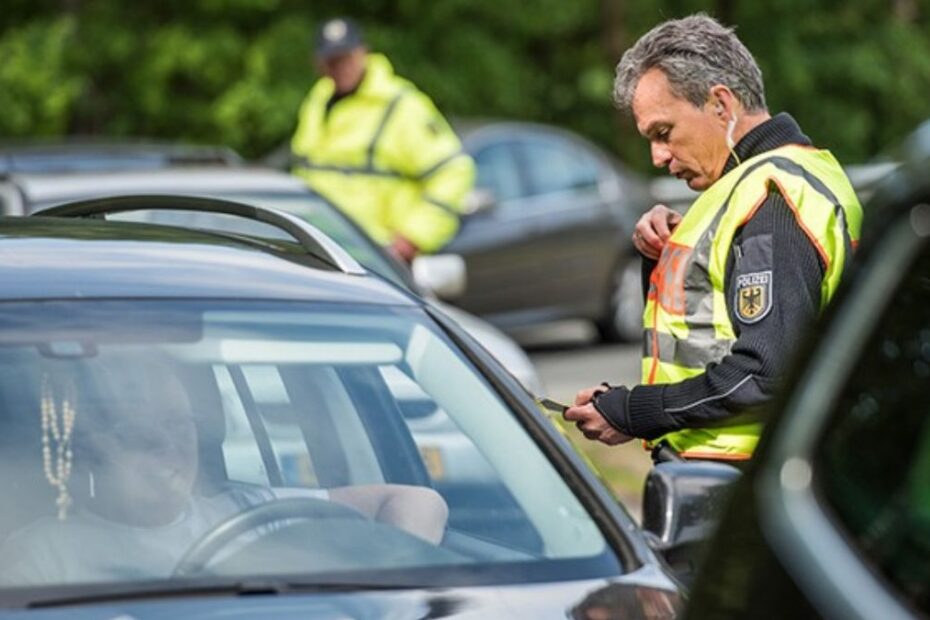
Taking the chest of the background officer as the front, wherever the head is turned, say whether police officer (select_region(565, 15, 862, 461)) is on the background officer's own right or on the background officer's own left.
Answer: on the background officer's own left

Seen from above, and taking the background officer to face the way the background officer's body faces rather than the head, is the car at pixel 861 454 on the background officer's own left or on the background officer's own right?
on the background officer's own left

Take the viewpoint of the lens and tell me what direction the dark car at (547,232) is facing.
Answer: facing to the left of the viewer

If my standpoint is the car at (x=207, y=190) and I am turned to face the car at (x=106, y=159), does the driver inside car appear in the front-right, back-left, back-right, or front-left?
back-left

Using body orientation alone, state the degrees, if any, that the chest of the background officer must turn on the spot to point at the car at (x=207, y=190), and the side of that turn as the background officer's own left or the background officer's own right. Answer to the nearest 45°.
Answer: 0° — they already face it

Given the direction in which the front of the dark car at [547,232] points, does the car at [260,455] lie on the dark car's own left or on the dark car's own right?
on the dark car's own left

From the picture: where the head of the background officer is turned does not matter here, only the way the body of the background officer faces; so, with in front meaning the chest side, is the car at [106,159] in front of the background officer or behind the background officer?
in front

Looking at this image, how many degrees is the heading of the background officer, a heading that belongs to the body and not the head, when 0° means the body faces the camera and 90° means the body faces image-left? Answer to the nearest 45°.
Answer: approximately 45°

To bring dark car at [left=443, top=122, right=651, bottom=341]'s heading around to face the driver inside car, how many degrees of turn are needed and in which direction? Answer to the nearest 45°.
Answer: approximately 90° to its left

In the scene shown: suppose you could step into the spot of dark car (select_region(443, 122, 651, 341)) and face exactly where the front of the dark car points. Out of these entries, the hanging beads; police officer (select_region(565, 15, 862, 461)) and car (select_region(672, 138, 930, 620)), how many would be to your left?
3

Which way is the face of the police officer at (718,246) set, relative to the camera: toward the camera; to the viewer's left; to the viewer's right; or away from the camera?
to the viewer's left
